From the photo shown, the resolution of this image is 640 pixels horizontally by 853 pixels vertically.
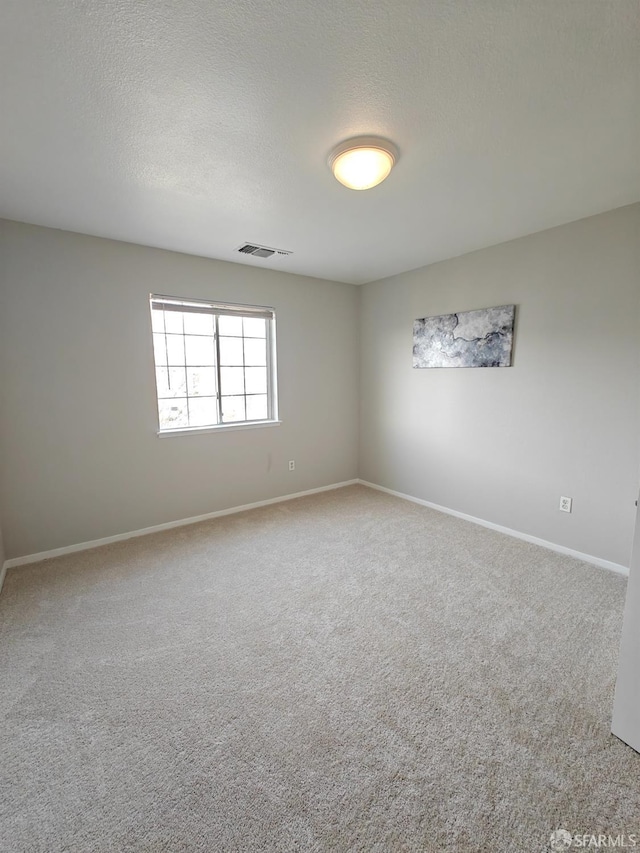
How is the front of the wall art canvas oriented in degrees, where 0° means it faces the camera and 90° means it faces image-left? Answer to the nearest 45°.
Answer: approximately 45°

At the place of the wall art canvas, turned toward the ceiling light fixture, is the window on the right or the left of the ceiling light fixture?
right

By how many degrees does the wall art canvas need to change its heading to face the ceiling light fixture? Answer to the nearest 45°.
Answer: approximately 45° to its left

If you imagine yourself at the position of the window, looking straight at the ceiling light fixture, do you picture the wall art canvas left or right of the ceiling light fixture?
left

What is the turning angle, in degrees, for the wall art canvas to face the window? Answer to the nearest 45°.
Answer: approximately 45° to its right
